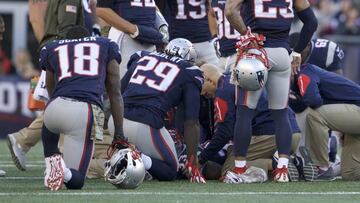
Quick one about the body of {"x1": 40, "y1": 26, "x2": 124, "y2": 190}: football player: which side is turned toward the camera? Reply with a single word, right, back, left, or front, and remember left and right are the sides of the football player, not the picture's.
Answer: back

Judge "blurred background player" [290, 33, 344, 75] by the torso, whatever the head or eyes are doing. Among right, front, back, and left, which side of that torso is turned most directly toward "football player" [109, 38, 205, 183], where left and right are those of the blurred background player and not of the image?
front

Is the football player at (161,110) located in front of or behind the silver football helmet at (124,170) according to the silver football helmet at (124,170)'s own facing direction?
behind

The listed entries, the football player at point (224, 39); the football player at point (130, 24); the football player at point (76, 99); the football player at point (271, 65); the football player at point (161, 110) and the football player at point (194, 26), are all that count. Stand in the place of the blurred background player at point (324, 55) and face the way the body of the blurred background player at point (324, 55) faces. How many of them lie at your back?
0

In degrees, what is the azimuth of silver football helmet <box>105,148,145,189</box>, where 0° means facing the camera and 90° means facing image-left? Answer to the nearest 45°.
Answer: approximately 45°

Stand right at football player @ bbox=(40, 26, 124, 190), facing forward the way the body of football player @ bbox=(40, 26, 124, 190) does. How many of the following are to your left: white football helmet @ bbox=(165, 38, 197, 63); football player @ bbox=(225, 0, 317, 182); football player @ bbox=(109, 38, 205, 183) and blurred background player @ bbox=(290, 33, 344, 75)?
0
